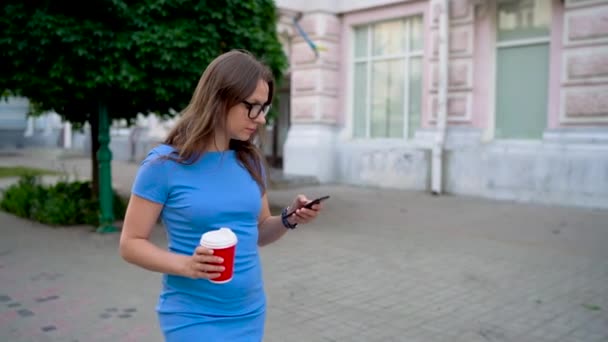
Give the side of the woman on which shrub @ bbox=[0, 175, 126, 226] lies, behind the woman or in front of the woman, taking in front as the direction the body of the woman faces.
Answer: behind

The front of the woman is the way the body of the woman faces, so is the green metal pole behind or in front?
behind

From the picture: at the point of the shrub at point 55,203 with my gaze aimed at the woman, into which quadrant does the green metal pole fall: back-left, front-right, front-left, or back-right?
front-left

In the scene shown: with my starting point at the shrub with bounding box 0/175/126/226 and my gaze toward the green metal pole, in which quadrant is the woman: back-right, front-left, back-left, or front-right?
front-right

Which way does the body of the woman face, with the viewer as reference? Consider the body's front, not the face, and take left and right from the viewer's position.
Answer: facing the viewer and to the right of the viewer
